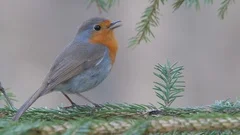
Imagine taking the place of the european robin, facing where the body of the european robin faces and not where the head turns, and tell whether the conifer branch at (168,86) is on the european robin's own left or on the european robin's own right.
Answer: on the european robin's own right

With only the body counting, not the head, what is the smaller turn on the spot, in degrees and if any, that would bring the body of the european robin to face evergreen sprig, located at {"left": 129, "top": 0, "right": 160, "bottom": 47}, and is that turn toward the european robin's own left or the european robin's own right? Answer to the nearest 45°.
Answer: approximately 45° to the european robin's own right

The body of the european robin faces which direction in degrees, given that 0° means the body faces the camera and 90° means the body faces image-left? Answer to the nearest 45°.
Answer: approximately 270°
